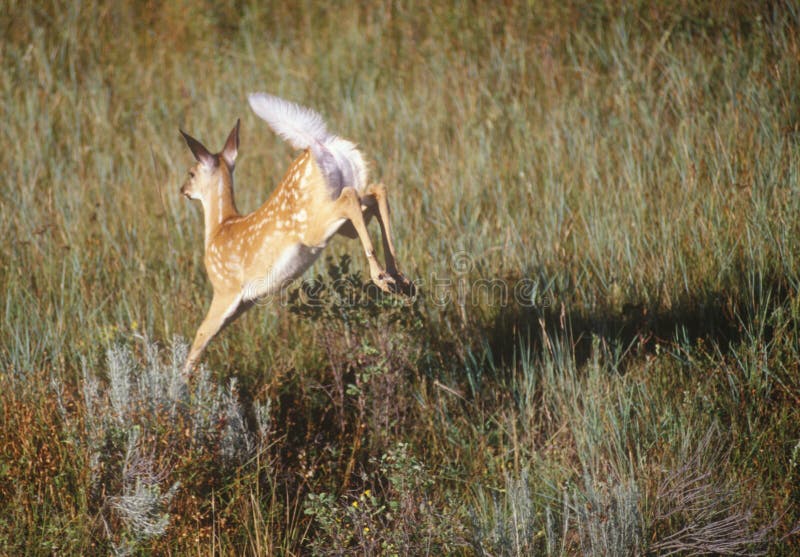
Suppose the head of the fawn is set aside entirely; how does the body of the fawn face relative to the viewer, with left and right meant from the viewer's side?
facing away from the viewer and to the left of the viewer
